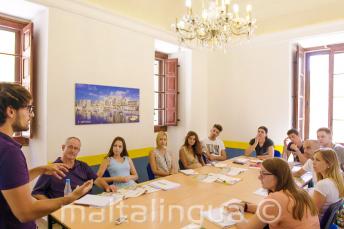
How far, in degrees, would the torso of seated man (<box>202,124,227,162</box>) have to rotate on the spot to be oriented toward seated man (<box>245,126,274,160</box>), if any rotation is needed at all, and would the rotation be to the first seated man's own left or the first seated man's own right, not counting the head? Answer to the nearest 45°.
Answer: approximately 90° to the first seated man's own left

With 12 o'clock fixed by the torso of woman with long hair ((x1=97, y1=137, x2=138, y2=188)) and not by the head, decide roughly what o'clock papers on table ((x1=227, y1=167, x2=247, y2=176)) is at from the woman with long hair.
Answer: The papers on table is roughly at 9 o'clock from the woman with long hair.

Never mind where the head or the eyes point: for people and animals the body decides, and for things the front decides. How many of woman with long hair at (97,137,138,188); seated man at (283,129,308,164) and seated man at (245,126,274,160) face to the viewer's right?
0

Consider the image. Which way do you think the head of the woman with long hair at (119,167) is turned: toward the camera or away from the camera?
toward the camera

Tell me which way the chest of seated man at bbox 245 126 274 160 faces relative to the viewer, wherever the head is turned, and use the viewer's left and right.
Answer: facing the viewer and to the left of the viewer

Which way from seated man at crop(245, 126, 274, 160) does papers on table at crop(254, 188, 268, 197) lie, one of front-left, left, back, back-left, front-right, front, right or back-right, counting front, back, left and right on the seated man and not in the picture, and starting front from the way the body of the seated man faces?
front-left

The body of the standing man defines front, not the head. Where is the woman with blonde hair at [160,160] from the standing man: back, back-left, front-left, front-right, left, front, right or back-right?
front-left

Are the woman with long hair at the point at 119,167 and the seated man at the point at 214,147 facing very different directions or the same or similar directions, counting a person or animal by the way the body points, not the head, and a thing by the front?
same or similar directions

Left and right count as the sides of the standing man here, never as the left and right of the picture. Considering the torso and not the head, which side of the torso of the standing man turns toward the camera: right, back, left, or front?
right

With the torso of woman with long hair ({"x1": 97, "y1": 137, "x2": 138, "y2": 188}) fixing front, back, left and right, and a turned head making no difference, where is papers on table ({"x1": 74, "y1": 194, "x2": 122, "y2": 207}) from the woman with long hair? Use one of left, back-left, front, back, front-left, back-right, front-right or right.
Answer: front

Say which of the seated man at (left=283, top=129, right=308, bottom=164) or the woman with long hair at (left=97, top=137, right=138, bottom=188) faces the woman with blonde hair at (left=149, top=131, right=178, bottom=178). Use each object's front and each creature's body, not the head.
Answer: the seated man

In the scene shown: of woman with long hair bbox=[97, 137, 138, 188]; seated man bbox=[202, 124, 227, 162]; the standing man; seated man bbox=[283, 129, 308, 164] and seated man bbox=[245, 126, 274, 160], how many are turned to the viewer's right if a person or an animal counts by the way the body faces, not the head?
1

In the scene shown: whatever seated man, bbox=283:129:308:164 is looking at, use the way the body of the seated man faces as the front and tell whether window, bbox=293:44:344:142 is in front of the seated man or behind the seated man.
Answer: behind

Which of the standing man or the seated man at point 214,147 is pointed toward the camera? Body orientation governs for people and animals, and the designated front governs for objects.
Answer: the seated man

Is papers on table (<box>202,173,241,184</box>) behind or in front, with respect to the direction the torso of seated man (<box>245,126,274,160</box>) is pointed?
in front

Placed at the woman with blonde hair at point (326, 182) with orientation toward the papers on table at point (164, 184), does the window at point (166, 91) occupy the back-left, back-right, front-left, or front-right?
front-right

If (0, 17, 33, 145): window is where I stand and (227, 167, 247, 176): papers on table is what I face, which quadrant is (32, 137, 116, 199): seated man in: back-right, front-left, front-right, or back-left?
front-right

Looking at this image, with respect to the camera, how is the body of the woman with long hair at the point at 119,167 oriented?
toward the camera

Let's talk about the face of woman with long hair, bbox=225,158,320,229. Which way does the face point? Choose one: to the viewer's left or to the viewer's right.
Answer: to the viewer's left
